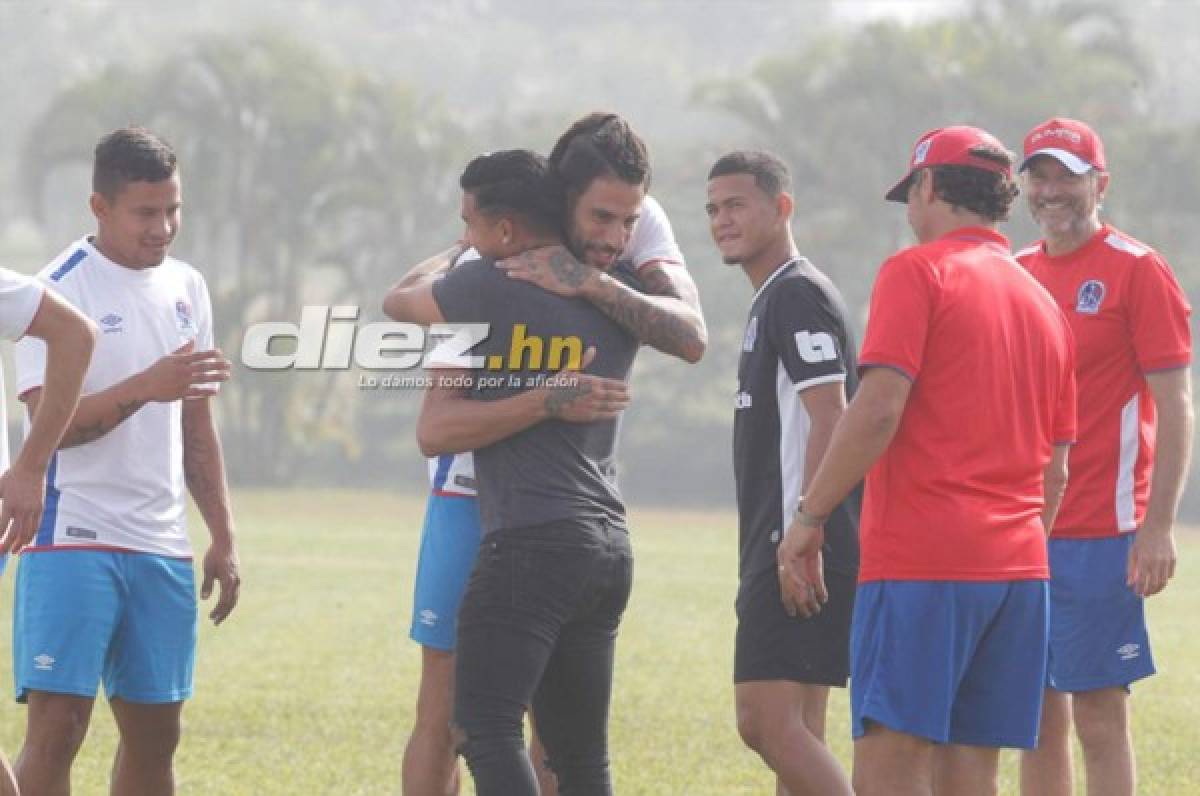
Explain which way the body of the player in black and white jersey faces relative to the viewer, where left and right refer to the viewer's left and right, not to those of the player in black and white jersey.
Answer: facing to the left of the viewer

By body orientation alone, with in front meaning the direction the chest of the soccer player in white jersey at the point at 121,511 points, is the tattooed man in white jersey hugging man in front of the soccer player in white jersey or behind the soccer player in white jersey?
in front

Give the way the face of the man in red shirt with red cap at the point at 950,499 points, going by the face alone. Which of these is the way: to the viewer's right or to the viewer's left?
to the viewer's left

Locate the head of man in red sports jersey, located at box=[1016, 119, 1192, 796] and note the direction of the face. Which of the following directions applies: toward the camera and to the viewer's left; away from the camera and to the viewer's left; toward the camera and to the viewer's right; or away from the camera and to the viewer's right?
toward the camera and to the viewer's left

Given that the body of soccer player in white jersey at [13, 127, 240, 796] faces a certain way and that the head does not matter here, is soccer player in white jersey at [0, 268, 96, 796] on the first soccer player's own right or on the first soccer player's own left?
on the first soccer player's own right

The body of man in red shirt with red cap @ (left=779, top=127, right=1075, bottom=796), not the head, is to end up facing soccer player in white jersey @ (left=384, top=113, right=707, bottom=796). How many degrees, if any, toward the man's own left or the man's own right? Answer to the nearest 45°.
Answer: approximately 45° to the man's own left

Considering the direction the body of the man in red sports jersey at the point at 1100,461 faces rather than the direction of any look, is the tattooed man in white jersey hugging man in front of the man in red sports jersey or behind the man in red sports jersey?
in front

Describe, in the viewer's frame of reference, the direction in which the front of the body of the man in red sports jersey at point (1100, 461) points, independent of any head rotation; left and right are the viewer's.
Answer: facing the viewer and to the left of the viewer

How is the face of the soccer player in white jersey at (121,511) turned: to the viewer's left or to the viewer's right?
to the viewer's right
